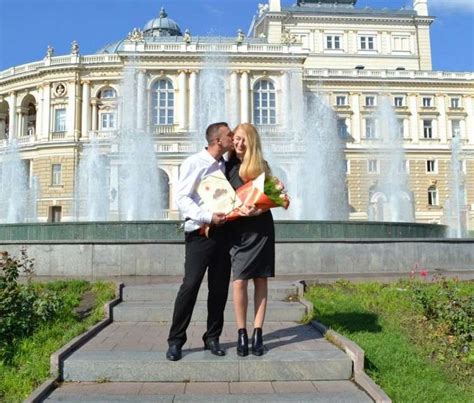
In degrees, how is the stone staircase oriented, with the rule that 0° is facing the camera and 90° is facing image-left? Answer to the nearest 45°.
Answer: approximately 0°

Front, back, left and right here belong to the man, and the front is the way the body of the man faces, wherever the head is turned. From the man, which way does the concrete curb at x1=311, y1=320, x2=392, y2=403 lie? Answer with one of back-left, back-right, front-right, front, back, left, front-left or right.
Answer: front-left

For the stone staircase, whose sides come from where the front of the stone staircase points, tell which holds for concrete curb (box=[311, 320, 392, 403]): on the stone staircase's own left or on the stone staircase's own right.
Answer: on the stone staircase's own left

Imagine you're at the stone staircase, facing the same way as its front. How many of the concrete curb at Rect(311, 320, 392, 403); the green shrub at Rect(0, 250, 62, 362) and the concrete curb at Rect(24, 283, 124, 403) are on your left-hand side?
1

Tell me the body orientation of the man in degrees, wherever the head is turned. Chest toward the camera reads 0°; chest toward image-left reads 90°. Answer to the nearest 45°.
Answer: approximately 315°

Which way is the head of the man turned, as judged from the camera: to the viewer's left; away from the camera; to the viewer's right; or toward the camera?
to the viewer's right

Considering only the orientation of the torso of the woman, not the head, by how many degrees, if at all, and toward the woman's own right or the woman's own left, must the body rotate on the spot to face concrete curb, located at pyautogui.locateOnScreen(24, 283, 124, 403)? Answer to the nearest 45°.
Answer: approximately 90° to the woman's own right

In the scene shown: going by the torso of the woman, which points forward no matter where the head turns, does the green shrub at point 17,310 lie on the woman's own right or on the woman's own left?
on the woman's own right
